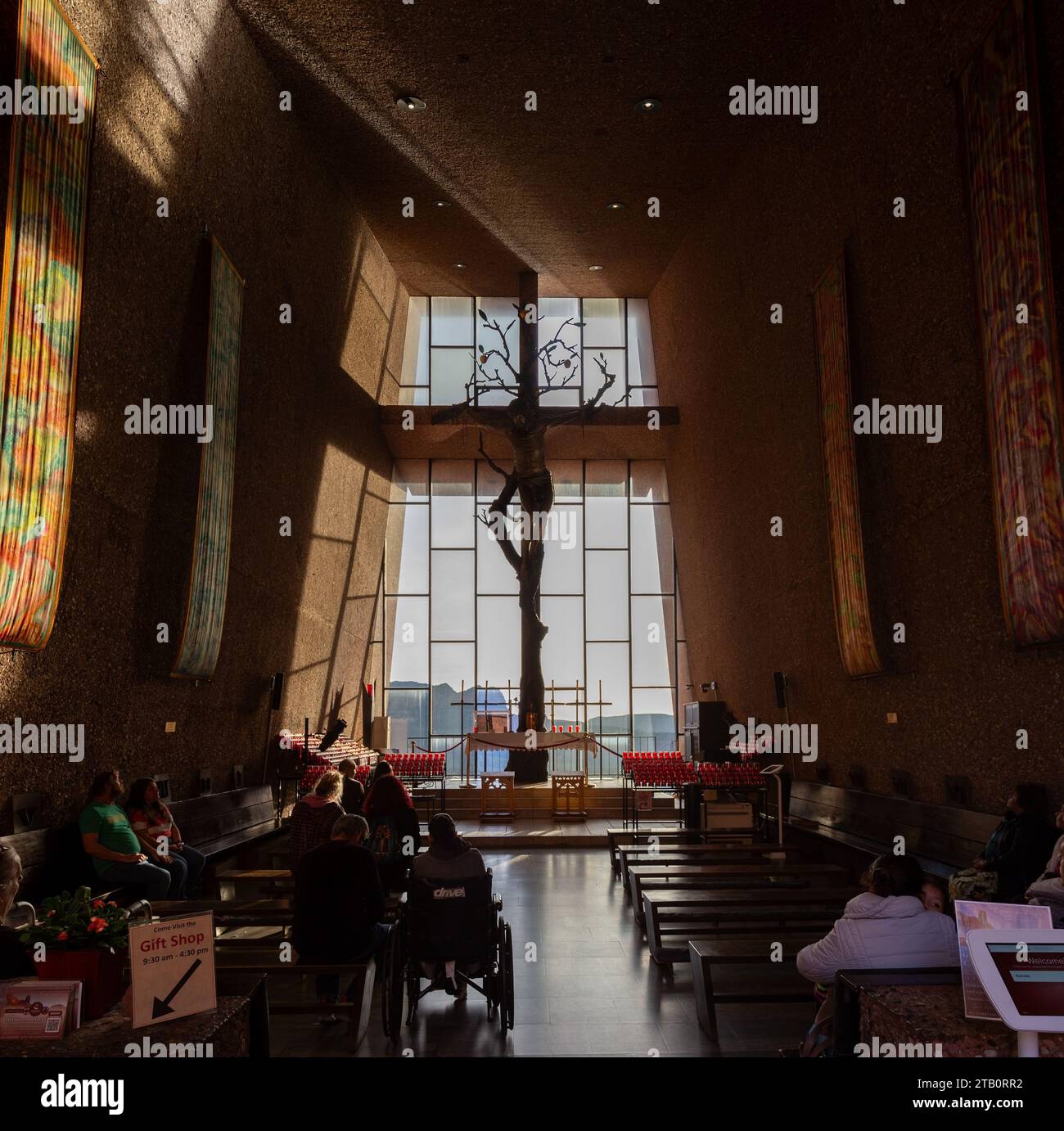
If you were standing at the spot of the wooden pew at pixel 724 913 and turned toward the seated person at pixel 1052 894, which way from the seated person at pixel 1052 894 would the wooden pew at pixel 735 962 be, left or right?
right

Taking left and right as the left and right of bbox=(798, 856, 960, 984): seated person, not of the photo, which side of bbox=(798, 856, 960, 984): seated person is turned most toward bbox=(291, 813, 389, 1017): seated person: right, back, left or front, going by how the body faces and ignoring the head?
left

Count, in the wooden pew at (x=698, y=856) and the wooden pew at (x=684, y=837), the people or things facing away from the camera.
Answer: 2

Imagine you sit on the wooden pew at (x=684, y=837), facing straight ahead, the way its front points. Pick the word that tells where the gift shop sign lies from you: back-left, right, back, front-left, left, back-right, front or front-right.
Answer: back

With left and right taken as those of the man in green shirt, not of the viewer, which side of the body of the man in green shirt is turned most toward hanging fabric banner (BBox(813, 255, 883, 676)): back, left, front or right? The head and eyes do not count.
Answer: front

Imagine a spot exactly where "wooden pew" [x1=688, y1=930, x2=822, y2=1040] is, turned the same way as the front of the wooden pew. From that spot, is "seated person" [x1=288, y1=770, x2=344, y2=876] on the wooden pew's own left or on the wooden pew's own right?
on the wooden pew's own left

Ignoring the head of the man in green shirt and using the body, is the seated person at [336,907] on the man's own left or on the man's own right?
on the man's own right

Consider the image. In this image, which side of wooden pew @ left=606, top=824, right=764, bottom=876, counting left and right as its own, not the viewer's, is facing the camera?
back

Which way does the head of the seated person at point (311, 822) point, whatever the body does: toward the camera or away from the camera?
away from the camera

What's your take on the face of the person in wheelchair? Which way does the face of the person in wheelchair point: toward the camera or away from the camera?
away from the camera

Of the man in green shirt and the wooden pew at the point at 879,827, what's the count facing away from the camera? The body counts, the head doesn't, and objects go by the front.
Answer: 0

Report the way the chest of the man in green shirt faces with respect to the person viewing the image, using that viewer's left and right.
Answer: facing to the right of the viewer

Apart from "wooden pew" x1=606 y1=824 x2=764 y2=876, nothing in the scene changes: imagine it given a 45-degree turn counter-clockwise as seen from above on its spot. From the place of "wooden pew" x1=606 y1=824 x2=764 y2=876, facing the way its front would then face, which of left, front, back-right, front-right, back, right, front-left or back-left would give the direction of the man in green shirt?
left

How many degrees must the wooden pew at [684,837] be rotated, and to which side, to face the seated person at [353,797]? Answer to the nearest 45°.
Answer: approximately 135° to its left

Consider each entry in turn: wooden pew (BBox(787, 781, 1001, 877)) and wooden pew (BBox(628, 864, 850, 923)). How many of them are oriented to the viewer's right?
0

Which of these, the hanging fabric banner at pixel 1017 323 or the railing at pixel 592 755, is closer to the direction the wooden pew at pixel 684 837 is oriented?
the railing

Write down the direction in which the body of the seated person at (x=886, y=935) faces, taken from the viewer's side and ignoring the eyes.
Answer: away from the camera

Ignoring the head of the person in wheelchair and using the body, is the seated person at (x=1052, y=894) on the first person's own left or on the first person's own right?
on the first person's own right

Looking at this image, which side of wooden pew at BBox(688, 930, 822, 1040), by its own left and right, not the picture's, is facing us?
back
